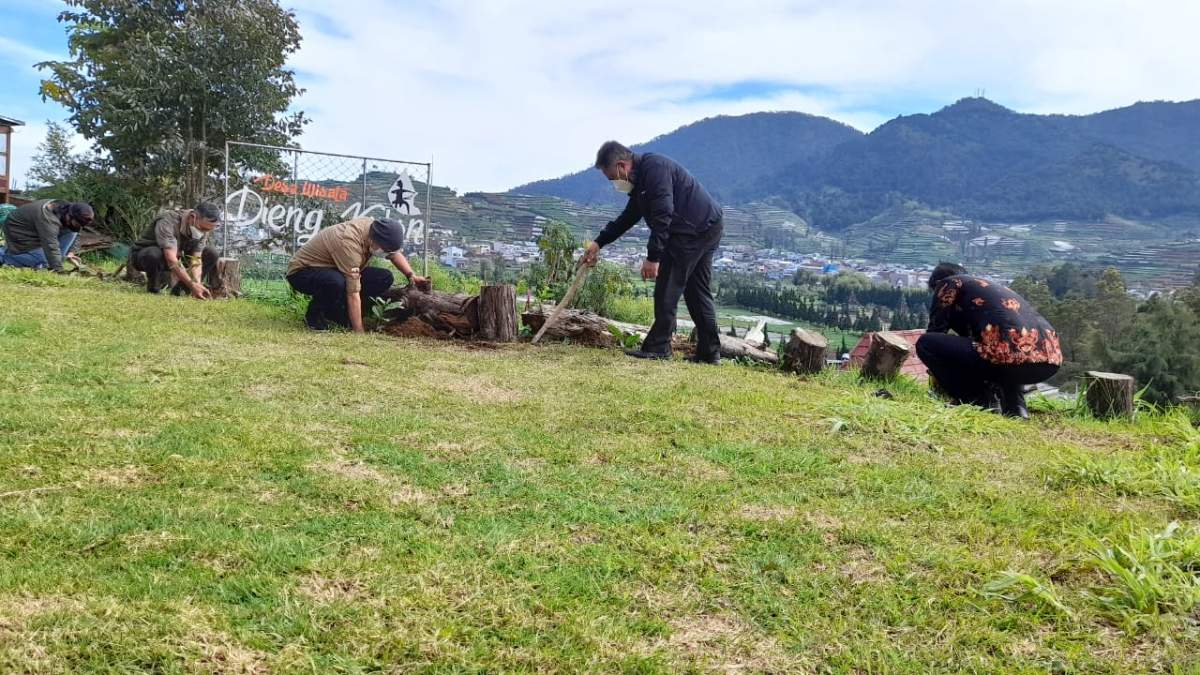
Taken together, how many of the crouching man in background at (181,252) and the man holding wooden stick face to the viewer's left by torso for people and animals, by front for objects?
1

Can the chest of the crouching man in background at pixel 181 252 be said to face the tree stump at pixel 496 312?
yes

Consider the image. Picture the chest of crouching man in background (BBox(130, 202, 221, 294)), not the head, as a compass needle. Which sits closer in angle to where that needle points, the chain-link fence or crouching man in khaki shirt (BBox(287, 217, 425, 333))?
the crouching man in khaki shirt

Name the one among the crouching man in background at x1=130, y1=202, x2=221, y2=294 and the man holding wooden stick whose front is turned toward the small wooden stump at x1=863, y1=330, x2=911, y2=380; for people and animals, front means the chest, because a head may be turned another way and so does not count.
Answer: the crouching man in background

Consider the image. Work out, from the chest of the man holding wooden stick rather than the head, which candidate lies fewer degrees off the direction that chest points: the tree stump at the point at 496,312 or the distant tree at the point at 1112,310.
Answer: the tree stump

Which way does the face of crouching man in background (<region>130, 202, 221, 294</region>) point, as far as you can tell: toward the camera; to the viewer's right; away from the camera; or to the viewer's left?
to the viewer's right

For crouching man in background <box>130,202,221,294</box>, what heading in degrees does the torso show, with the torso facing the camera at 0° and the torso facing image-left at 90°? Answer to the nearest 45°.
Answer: approximately 315°

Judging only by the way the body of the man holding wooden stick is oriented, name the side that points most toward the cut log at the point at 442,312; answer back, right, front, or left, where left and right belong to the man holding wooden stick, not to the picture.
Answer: front

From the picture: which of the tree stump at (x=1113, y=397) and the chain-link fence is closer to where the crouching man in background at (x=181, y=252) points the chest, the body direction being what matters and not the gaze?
the tree stump

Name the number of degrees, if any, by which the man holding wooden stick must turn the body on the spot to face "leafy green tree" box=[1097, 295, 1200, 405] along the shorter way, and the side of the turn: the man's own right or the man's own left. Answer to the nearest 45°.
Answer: approximately 135° to the man's own right

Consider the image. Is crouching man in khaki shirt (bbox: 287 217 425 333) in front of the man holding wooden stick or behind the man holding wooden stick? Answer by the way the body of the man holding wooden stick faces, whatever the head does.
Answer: in front

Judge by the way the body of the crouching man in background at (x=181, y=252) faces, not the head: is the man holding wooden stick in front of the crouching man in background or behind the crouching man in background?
in front

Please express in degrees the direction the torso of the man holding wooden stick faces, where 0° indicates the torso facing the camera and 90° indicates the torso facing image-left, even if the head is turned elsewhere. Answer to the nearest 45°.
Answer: approximately 90°

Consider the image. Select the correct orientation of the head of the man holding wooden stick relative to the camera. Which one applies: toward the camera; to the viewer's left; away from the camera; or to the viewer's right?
to the viewer's left

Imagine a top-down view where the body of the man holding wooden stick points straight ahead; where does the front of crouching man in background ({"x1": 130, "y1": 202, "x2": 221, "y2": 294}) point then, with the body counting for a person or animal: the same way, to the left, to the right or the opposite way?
the opposite way

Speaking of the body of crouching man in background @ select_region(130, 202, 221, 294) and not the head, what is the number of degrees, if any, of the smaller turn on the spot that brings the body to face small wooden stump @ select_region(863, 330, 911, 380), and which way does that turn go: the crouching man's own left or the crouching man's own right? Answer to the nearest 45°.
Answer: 0° — they already face it
